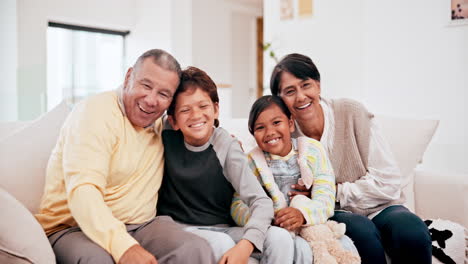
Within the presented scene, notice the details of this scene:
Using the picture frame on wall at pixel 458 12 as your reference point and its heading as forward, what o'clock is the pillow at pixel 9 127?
The pillow is roughly at 1 o'clock from the picture frame on wall.

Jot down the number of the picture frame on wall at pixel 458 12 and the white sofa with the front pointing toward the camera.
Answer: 2

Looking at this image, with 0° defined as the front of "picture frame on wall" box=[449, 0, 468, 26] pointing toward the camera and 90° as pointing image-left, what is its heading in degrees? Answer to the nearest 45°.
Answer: approximately 0°

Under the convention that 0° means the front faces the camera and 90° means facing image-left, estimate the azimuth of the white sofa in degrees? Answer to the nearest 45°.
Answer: approximately 0°

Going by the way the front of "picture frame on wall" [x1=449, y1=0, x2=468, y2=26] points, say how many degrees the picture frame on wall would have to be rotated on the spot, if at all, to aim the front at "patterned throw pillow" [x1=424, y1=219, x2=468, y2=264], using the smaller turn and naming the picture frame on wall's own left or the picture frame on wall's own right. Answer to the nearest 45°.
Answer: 0° — it already faces it

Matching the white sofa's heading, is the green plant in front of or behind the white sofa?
behind
